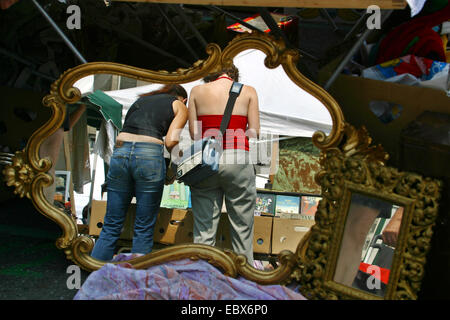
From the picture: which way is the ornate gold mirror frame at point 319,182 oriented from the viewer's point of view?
toward the camera

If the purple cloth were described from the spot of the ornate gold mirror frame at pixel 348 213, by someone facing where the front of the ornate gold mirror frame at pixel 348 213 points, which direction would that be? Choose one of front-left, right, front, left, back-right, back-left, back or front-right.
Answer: right

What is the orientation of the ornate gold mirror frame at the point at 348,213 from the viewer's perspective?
toward the camera
